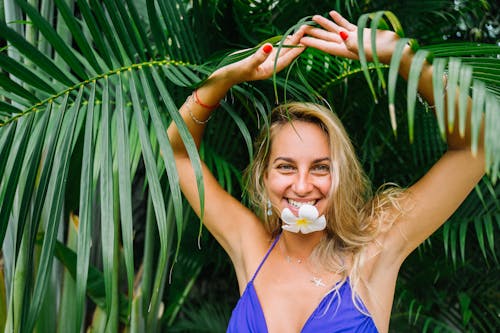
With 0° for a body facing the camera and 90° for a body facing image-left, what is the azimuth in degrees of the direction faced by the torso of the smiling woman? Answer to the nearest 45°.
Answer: approximately 0°
